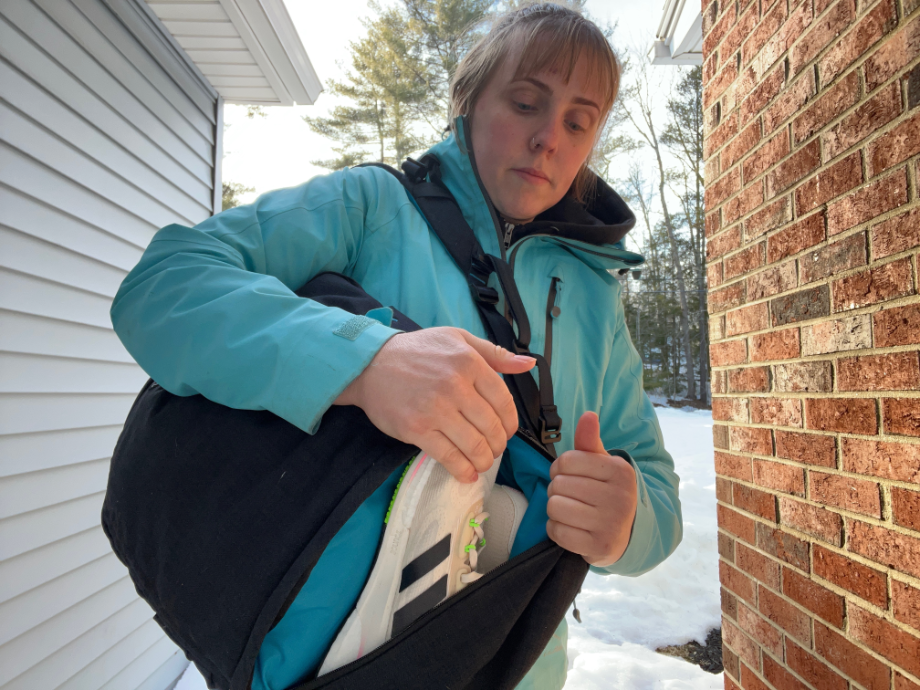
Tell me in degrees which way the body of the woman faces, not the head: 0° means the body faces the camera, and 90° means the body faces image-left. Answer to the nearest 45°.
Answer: approximately 0°
